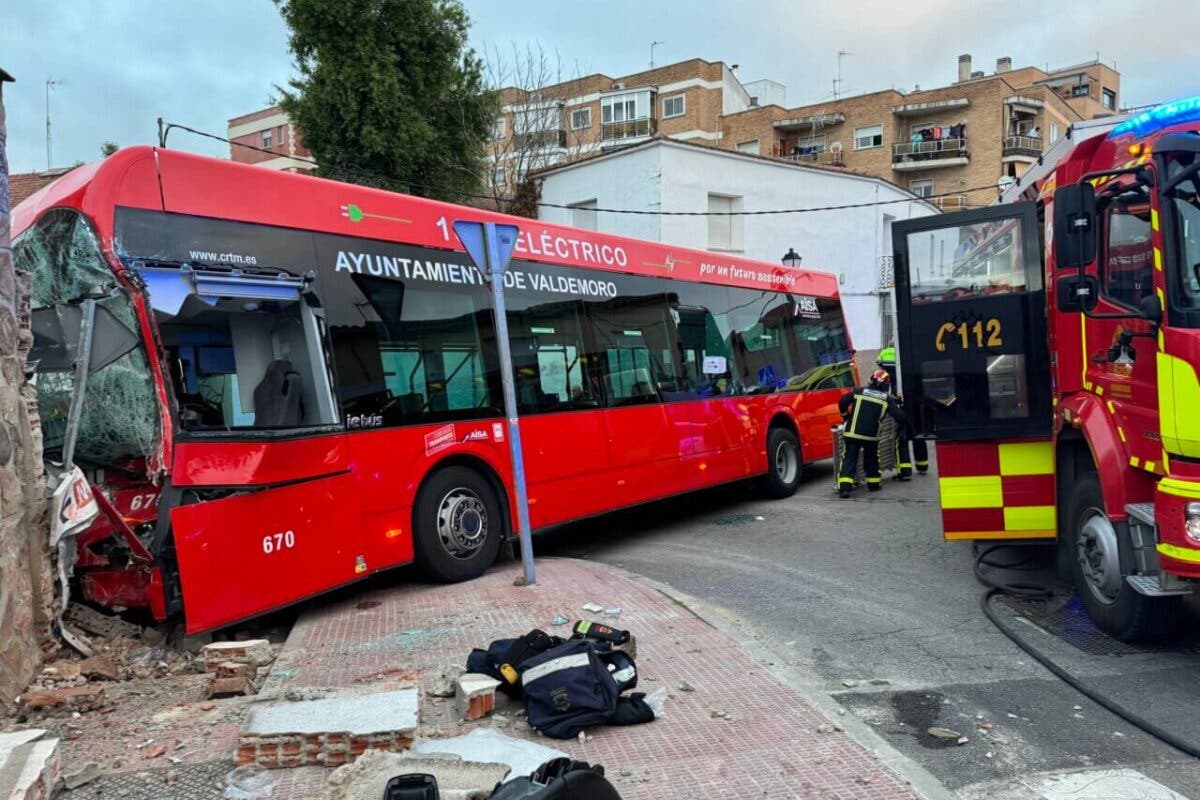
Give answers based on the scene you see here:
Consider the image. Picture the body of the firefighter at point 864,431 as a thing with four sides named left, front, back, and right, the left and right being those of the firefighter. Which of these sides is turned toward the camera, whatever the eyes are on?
back

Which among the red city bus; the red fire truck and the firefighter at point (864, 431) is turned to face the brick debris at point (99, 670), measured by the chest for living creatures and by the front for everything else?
the red city bus

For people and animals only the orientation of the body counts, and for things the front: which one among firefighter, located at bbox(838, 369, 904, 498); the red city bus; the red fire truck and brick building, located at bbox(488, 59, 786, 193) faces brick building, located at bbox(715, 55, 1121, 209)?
the firefighter

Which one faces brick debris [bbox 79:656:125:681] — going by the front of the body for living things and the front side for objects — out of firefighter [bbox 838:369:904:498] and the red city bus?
the red city bus

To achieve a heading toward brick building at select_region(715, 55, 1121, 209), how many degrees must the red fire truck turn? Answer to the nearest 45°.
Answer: approximately 135° to its left

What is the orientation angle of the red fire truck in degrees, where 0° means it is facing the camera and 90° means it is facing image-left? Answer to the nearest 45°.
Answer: approximately 315°

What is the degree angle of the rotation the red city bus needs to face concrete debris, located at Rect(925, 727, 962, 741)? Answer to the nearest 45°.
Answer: approximately 90° to its left

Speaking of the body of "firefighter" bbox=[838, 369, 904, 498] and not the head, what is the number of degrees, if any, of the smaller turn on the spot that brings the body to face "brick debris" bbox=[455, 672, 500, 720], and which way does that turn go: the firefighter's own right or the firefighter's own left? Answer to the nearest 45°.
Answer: approximately 180°

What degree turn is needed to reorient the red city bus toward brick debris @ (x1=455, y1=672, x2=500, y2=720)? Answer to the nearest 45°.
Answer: approximately 90° to its left

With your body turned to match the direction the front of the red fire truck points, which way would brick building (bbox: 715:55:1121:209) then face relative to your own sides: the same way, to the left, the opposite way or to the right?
to the right

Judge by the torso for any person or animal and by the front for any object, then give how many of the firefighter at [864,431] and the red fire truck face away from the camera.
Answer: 1

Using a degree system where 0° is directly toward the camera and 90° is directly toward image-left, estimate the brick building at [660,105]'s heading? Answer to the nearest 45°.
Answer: approximately 45°
